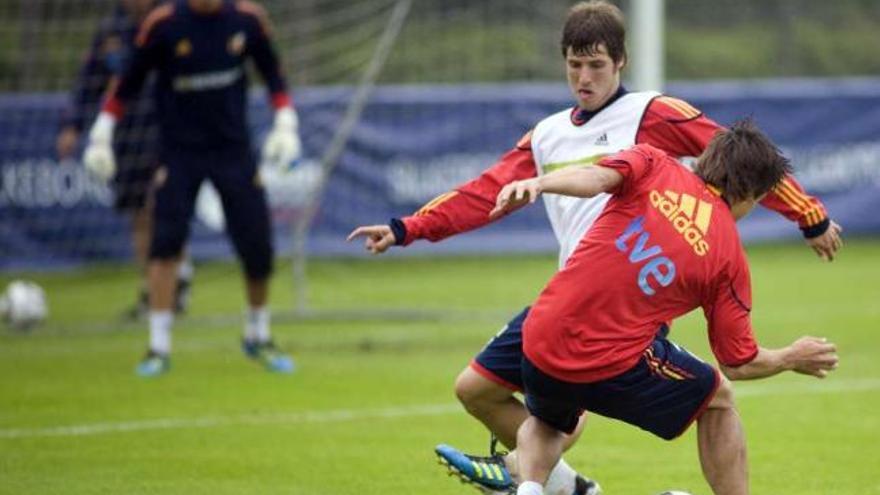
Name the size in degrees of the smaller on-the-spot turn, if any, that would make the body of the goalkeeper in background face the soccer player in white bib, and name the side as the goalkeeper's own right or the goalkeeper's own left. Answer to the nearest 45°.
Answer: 0° — they already face them

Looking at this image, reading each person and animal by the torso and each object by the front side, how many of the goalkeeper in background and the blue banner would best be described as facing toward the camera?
2

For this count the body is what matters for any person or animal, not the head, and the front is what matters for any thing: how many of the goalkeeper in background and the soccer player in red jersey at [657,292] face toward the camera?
1

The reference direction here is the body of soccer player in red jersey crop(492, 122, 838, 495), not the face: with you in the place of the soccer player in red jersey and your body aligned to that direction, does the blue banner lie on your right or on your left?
on your left

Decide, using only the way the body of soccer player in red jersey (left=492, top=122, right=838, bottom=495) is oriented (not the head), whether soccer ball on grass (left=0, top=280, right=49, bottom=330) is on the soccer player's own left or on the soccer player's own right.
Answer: on the soccer player's own left
